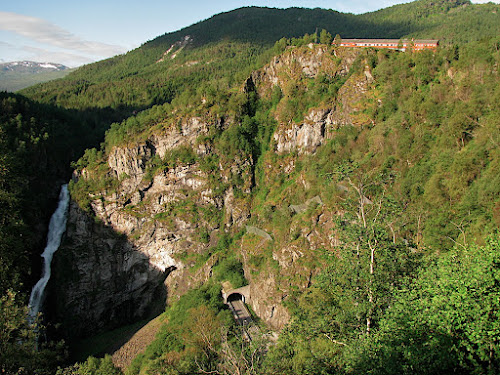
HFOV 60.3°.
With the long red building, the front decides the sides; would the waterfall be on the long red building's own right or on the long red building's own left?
on the long red building's own right
